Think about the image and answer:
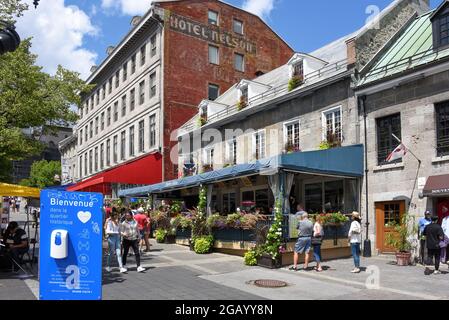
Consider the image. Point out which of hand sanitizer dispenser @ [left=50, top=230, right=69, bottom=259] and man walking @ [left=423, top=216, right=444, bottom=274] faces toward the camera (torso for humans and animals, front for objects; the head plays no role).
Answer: the hand sanitizer dispenser

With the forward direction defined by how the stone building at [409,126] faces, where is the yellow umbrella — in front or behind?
in front

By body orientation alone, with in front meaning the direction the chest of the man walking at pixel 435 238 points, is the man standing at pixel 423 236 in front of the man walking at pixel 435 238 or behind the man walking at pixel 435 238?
in front

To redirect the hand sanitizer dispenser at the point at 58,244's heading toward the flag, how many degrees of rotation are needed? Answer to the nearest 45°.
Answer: approximately 135° to its left

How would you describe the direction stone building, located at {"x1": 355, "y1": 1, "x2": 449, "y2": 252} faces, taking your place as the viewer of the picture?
facing the viewer and to the left of the viewer

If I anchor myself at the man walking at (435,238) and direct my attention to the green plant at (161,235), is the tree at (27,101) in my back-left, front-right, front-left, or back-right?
front-left

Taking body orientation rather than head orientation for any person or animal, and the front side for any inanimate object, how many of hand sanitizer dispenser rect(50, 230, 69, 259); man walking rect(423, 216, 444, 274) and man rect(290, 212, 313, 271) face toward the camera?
1

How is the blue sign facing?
toward the camera
